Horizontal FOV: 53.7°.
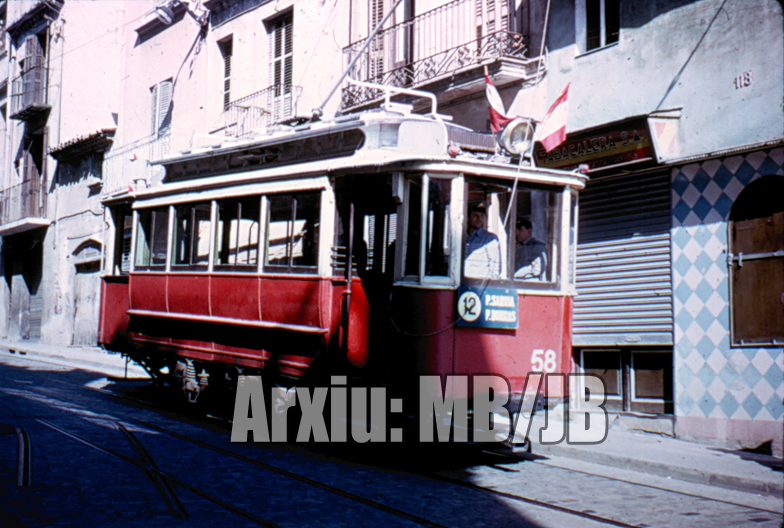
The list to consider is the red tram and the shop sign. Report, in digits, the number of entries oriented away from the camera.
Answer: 0

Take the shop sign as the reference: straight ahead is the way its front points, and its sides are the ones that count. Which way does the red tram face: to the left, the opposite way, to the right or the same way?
to the left

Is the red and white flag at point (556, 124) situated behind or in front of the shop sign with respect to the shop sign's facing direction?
in front

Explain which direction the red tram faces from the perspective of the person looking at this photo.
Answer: facing the viewer and to the right of the viewer

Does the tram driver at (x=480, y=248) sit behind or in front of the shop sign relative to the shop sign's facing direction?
in front

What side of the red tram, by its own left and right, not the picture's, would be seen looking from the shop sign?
left
